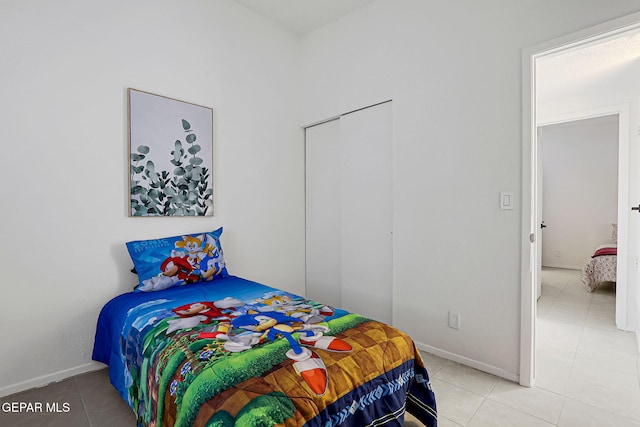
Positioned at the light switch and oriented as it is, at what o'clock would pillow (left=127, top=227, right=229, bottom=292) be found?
The pillow is roughly at 2 o'clock from the light switch.

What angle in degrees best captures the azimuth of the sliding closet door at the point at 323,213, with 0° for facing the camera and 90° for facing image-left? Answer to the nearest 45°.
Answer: approximately 45°

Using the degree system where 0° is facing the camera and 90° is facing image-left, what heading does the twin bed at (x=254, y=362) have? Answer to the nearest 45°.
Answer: approximately 315°

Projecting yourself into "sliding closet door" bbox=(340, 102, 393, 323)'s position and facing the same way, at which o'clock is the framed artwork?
The framed artwork is roughly at 1 o'clock from the sliding closet door.

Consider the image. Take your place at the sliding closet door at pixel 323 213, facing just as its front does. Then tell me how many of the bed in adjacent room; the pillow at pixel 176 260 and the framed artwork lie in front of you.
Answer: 2

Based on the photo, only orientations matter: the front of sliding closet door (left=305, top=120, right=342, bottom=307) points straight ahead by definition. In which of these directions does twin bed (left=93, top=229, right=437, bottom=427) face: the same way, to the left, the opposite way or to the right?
to the left

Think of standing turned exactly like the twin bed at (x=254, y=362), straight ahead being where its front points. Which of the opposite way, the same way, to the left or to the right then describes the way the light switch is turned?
to the right

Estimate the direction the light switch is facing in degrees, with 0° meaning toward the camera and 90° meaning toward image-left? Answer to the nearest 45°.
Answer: approximately 0°

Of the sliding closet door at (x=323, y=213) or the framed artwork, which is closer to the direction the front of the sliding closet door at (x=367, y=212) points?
the framed artwork

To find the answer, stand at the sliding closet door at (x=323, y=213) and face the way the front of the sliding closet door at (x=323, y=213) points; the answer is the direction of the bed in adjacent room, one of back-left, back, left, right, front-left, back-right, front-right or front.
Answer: back-left
